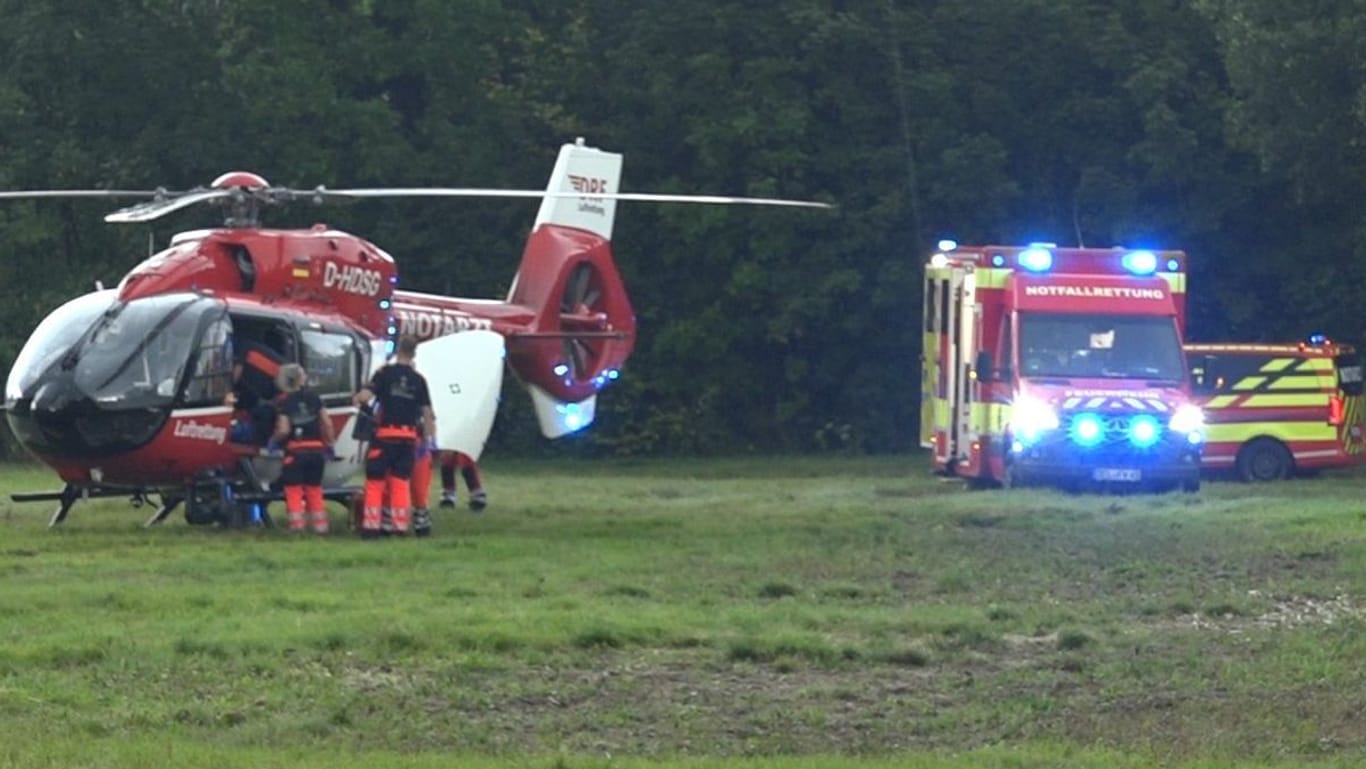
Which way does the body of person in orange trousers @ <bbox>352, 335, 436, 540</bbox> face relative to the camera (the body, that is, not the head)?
away from the camera

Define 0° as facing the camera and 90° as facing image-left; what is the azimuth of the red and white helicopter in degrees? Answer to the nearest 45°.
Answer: approximately 45°

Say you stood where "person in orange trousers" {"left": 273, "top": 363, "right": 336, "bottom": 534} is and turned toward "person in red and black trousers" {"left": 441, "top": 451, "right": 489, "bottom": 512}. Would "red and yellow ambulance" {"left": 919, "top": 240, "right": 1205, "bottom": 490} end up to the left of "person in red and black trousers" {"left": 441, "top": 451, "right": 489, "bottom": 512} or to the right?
right

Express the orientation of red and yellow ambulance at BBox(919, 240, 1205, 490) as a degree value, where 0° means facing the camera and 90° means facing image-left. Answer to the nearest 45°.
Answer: approximately 0°

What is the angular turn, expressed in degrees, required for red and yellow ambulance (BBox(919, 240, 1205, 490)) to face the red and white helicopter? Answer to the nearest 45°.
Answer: approximately 45° to its right
